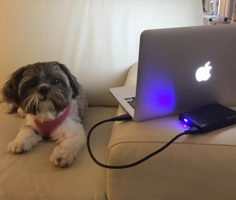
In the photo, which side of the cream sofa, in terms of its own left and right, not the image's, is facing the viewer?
front

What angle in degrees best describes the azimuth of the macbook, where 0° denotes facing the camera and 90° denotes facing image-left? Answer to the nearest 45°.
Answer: approximately 135°
